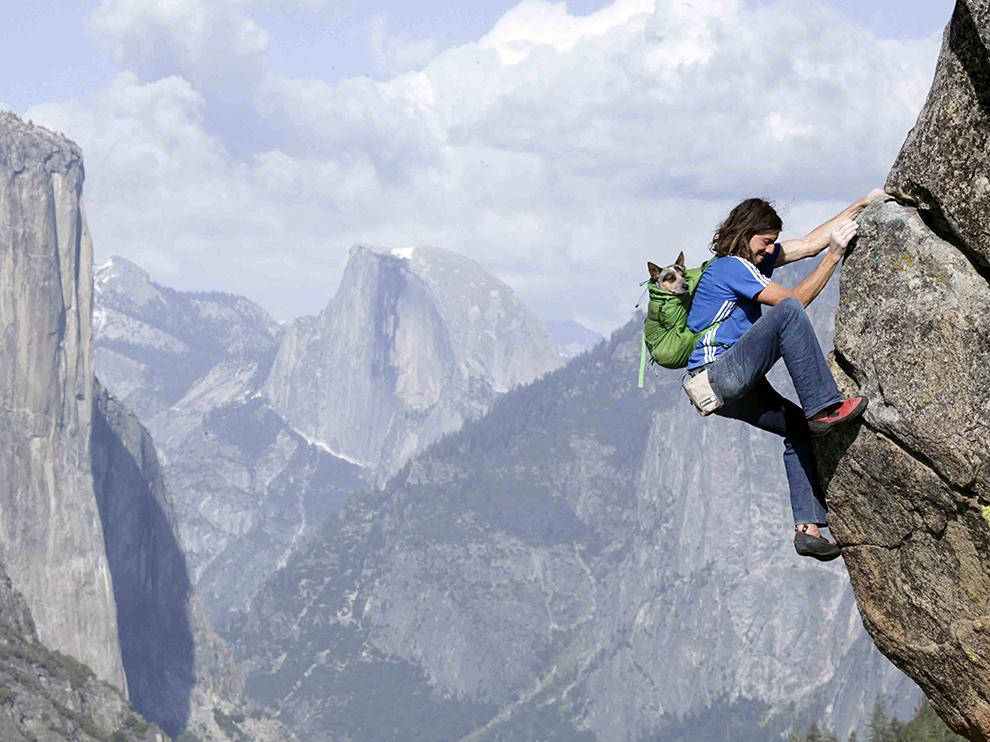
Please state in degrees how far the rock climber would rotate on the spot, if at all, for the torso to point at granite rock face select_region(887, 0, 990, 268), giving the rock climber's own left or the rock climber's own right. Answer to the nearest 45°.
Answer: approximately 45° to the rock climber's own right

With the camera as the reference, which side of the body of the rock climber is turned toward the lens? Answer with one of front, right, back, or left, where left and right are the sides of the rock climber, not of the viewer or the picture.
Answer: right
